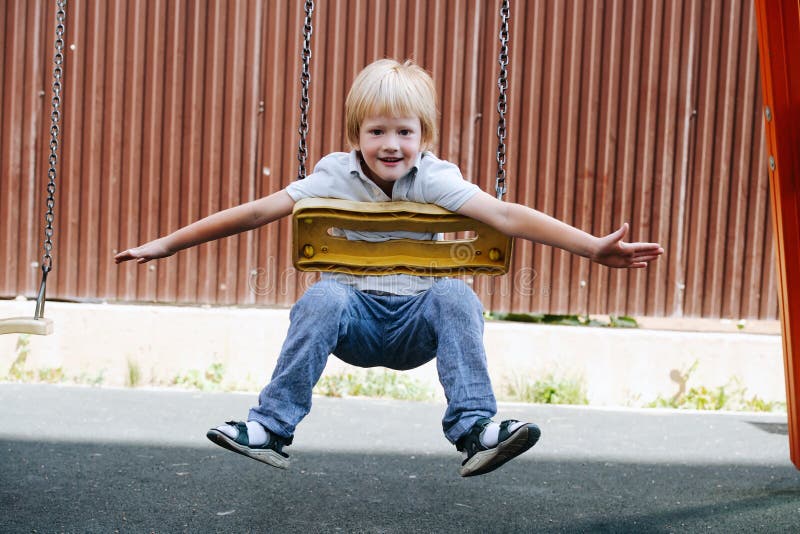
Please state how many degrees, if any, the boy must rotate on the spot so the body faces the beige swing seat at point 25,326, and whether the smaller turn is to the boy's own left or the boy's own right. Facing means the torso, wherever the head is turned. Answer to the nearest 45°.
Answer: approximately 135° to the boy's own right

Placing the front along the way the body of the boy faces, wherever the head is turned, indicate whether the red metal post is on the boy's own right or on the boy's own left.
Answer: on the boy's own left

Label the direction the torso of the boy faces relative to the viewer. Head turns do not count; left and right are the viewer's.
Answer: facing the viewer

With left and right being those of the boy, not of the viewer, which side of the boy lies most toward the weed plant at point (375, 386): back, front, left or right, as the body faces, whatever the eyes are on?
back
